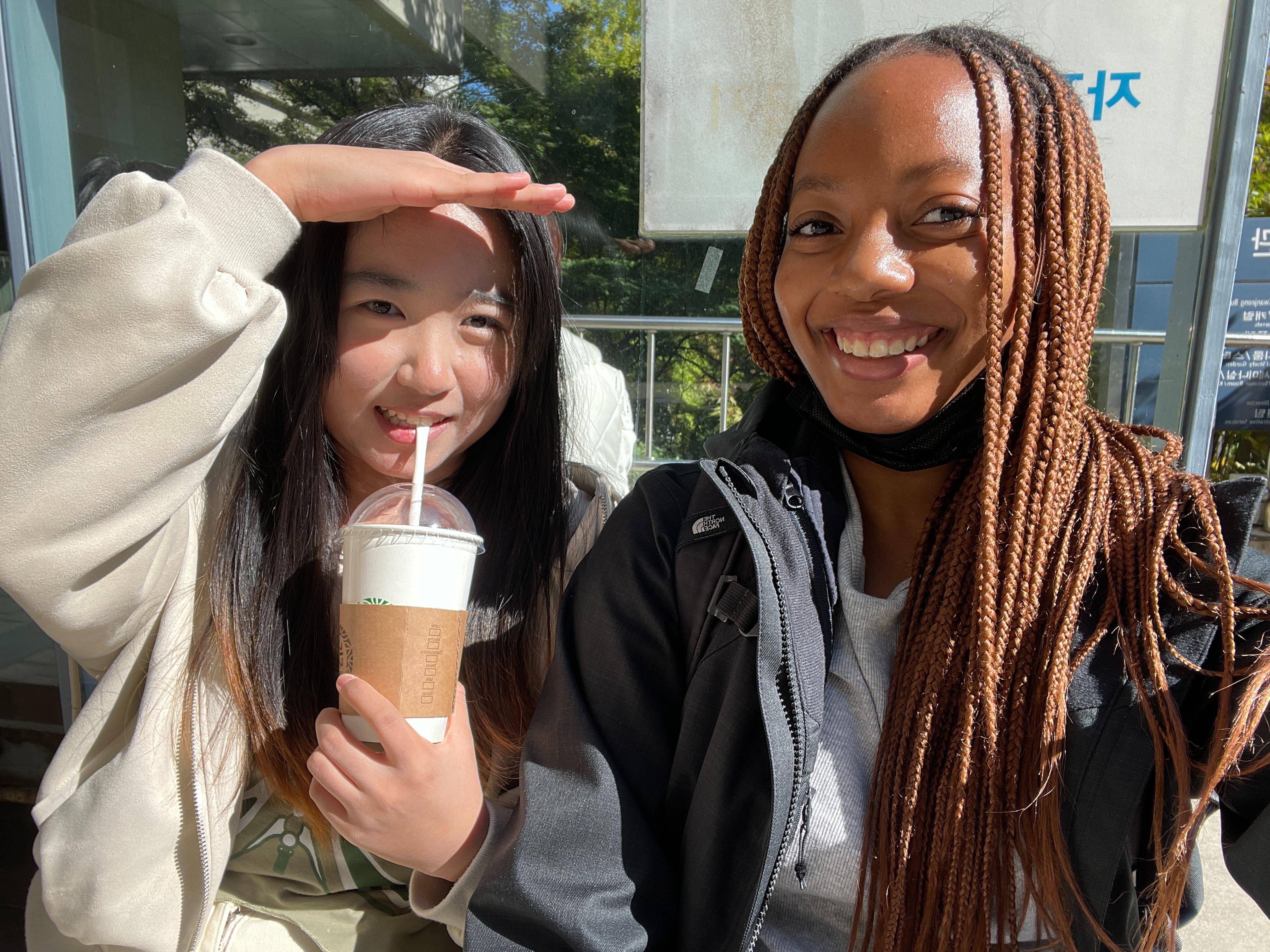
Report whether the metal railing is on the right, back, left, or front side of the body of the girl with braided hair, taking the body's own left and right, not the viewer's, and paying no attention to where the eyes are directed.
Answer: back

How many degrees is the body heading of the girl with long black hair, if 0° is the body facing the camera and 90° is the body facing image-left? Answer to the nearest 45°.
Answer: approximately 0°

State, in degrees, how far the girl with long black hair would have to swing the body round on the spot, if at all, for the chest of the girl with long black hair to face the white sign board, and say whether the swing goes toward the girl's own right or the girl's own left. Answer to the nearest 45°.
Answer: approximately 135° to the girl's own left
